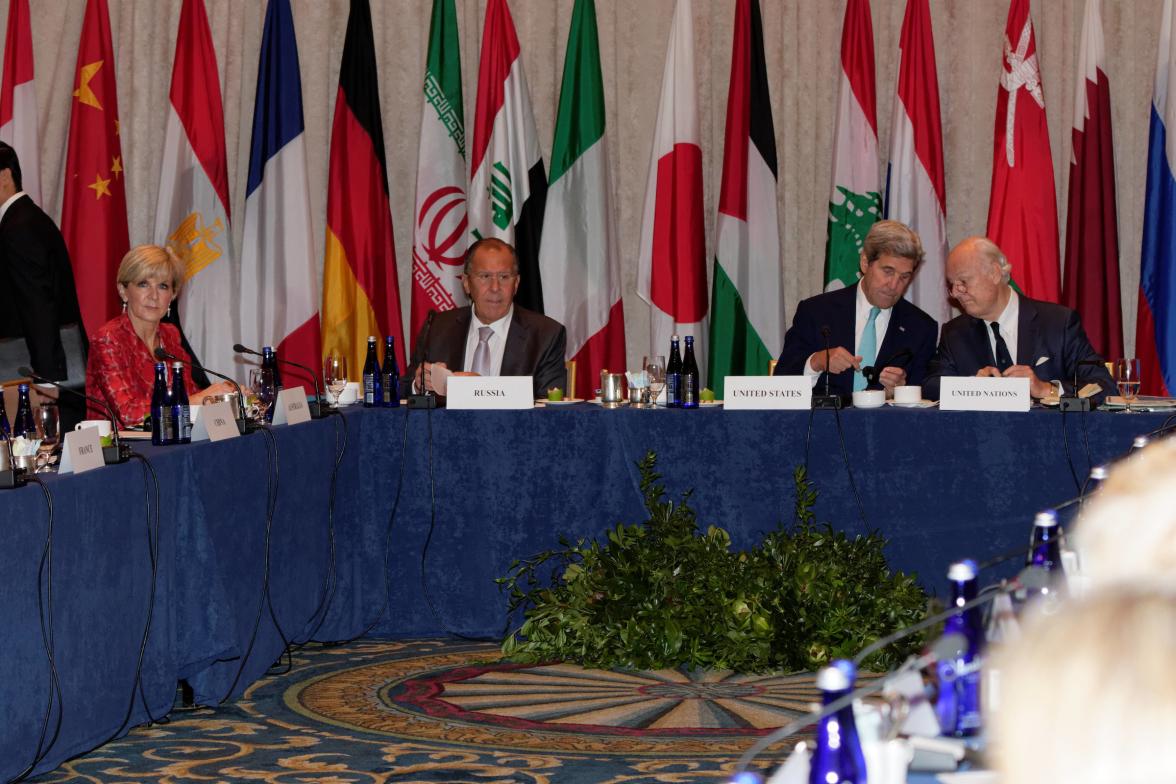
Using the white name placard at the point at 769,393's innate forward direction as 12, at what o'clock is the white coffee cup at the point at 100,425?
The white coffee cup is roughly at 2 o'clock from the white name placard.

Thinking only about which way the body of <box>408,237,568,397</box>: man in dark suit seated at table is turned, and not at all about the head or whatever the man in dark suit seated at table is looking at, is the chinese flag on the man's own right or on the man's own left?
on the man's own right

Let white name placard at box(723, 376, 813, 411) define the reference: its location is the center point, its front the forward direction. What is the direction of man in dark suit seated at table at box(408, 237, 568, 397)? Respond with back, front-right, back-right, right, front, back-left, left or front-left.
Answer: back-right

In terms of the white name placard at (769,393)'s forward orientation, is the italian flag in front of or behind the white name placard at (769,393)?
behind

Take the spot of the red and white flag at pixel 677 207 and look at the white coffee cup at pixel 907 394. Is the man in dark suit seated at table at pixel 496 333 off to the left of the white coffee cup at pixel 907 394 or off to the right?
right

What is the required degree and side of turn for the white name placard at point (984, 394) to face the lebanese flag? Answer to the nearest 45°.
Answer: approximately 180°

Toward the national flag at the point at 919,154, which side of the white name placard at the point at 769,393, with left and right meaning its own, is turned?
back

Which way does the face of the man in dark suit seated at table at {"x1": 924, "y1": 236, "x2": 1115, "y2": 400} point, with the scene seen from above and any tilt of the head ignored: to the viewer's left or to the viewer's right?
to the viewer's left

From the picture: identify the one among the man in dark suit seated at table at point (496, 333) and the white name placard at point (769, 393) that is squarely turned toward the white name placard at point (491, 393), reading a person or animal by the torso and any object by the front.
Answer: the man in dark suit seated at table

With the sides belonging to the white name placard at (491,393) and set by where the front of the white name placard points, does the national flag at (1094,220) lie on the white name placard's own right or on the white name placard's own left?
on the white name placard's own left

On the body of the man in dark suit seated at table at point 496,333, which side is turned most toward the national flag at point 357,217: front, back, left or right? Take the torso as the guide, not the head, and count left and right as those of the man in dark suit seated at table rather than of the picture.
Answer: back

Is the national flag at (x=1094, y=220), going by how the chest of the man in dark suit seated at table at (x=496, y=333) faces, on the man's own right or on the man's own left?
on the man's own left

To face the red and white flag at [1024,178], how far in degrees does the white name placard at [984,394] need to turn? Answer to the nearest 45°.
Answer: approximately 180°

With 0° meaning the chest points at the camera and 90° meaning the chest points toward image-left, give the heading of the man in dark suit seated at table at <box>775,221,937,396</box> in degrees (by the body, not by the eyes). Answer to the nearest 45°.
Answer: approximately 0°

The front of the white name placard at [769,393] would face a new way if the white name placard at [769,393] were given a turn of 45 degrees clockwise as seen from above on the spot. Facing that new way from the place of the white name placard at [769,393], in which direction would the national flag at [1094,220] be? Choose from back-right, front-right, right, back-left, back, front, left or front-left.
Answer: back
